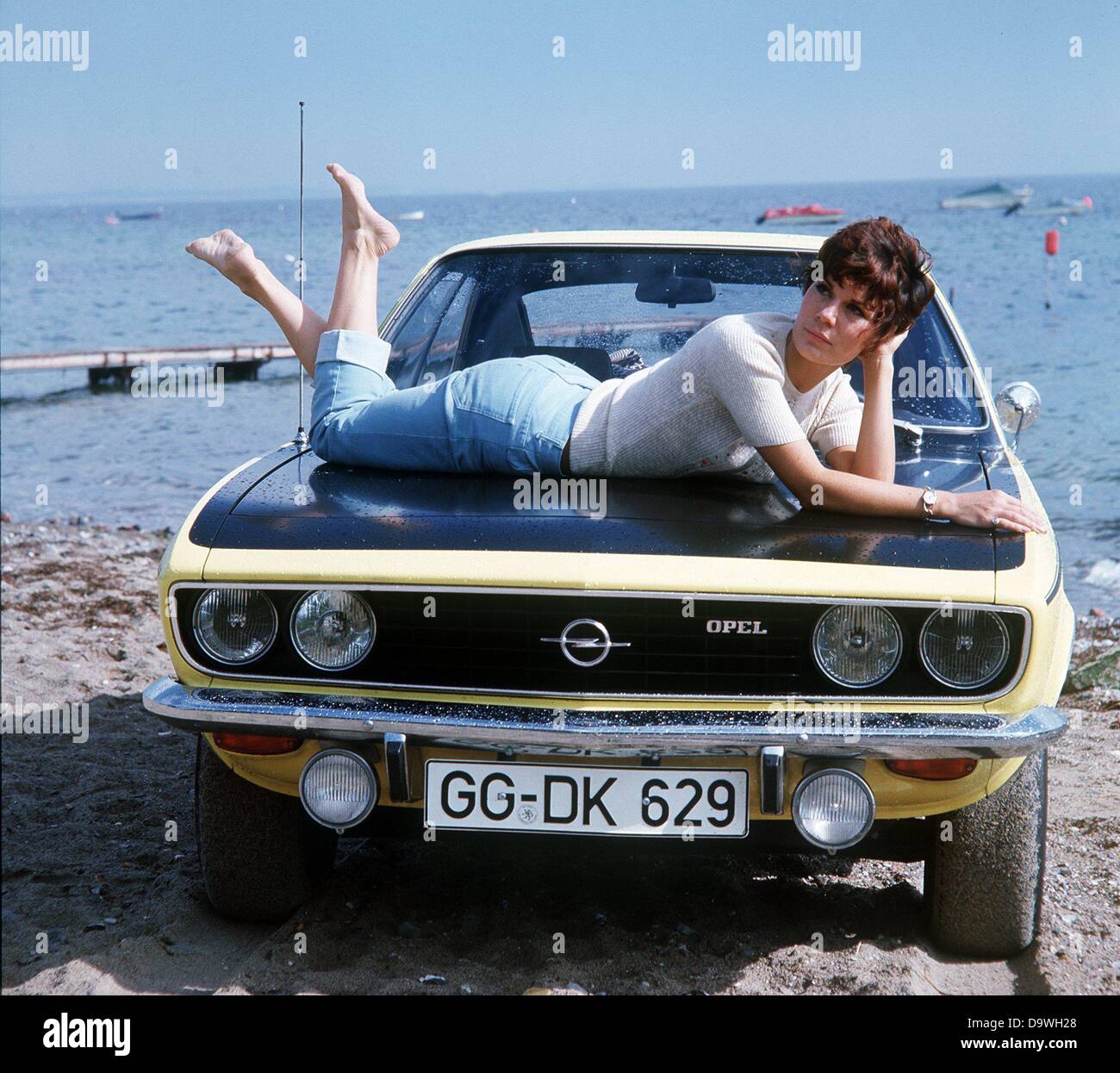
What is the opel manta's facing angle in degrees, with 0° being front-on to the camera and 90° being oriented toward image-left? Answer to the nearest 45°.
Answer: approximately 0°
